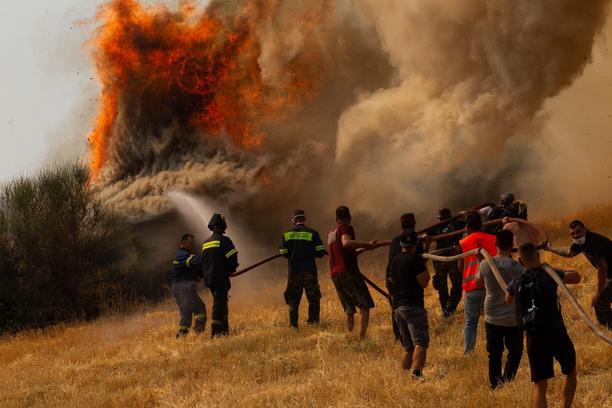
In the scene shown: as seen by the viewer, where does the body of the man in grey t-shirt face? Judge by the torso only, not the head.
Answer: away from the camera

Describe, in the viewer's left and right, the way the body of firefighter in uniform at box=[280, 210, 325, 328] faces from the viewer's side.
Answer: facing away from the viewer

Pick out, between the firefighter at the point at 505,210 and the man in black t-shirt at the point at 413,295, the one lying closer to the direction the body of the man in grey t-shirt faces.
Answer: the firefighter

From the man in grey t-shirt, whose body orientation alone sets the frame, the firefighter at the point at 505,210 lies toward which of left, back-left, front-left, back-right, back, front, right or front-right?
front

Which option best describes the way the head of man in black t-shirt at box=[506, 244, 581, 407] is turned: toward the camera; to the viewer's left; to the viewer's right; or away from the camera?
away from the camera

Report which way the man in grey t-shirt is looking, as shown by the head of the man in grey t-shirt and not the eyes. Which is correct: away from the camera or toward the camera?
away from the camera

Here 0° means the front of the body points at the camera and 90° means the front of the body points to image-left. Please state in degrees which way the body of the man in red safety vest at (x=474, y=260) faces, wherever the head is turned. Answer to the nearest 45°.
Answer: approximately 135°
